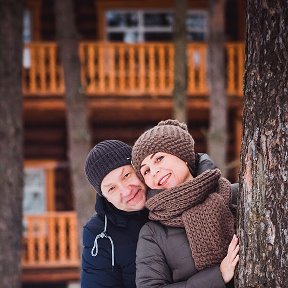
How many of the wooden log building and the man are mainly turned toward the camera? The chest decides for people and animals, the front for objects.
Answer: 2

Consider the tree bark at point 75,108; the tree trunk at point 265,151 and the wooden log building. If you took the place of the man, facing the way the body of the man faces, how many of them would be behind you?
2

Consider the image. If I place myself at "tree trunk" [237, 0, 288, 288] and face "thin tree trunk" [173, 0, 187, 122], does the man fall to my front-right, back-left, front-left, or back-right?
front-left

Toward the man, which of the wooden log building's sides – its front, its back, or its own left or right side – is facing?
front

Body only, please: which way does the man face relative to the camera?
toward the camera

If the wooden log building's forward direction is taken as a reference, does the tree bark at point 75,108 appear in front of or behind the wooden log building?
in front

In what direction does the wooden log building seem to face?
toward the camera

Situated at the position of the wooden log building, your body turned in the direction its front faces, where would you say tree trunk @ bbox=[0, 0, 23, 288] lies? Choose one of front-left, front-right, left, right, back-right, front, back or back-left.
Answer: front

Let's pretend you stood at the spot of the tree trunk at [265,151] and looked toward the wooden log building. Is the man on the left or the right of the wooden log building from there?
left

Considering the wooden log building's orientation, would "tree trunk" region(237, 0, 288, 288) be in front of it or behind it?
in front

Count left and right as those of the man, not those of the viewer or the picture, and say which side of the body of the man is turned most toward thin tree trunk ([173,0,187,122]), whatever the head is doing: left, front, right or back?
back

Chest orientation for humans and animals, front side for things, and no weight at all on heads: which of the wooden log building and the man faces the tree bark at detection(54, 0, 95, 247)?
the wooden log building

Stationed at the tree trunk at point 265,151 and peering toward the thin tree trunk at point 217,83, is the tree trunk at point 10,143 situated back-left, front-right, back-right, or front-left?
front-left
